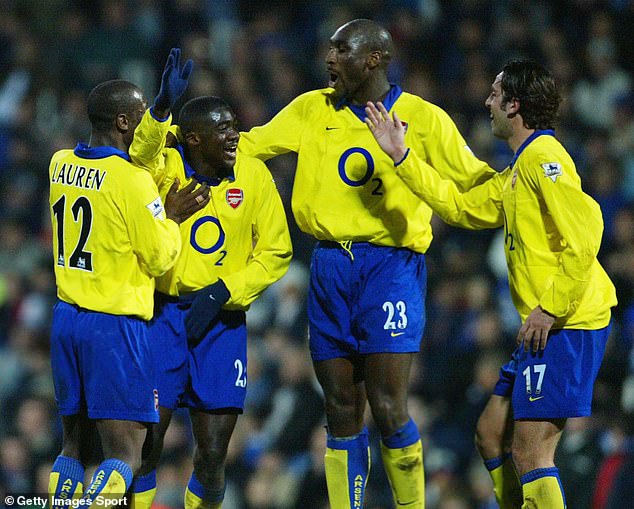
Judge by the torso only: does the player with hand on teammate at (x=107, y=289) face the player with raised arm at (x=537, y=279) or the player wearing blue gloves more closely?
the player wearing blue gloves

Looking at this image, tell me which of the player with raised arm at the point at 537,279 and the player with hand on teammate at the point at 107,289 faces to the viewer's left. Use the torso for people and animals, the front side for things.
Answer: the player with raised arm at the point at 537,279

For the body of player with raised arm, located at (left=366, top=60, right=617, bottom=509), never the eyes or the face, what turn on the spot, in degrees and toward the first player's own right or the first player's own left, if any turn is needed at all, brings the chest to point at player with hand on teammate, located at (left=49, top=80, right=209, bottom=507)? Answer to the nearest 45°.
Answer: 0° — they already face them

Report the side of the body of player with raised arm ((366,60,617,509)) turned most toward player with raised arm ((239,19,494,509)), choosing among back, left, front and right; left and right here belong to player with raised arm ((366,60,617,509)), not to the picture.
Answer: front

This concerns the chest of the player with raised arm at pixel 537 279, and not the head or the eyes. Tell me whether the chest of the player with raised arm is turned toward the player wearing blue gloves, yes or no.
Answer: yes

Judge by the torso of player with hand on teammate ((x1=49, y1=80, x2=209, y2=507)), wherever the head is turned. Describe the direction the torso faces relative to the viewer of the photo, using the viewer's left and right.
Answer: facing away from the viewer and to the right of the viewer

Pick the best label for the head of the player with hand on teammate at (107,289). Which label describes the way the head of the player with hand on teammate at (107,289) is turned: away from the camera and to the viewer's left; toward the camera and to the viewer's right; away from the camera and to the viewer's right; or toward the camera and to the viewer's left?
away from the camera and to the viewer's right

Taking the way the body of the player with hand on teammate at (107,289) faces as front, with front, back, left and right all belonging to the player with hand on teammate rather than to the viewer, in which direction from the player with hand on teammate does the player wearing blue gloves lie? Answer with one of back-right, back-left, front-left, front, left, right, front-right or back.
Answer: front

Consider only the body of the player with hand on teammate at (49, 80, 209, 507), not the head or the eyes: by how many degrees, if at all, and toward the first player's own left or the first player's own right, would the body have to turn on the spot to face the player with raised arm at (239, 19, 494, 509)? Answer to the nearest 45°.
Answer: approximately 45° to the first player's own right

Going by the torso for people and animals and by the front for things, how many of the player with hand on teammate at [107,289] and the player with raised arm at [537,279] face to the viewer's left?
1

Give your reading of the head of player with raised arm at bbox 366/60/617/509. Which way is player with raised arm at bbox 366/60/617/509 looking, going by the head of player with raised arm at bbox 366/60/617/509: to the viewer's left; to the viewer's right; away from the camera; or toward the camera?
to the viewer's left

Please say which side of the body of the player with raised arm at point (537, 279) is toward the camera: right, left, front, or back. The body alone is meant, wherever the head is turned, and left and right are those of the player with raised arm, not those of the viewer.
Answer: left
